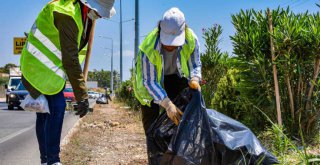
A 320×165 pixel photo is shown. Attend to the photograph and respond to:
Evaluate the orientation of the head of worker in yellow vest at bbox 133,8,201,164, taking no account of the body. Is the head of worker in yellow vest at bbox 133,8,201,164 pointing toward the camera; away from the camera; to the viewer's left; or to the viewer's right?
toward the camera

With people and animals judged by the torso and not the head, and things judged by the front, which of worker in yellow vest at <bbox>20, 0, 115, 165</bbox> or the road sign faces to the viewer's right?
the worker in yellow vest

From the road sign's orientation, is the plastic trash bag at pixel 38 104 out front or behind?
out front

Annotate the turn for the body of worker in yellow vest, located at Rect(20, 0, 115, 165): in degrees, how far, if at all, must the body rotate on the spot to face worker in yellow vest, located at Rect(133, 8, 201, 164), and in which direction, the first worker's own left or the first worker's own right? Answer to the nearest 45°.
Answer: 0° — they already face them

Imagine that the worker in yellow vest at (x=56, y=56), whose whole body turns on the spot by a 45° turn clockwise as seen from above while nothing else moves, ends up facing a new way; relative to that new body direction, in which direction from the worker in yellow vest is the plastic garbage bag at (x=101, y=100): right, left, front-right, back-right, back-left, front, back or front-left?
back-left

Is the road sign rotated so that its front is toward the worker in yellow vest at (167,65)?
yes

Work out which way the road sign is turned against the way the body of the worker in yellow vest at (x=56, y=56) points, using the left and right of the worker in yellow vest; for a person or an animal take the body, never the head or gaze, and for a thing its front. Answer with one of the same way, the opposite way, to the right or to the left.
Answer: to the right

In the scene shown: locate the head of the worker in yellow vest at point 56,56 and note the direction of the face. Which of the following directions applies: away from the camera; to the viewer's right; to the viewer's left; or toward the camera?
to the viewer's right

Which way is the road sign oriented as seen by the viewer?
toward the camera

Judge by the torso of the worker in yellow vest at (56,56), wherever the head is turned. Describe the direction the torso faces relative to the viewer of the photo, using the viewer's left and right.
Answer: facing to the right of the viewer

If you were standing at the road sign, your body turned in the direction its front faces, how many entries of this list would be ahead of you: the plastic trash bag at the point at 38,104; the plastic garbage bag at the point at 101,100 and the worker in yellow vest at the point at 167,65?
2

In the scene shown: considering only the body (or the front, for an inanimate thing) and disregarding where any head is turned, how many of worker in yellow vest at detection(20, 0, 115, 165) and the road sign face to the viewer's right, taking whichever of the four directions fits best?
1

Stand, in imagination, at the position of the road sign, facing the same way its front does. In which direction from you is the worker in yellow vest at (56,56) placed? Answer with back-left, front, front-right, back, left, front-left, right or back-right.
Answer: front

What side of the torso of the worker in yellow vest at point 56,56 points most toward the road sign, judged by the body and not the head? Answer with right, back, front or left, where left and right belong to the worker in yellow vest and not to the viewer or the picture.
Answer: left
